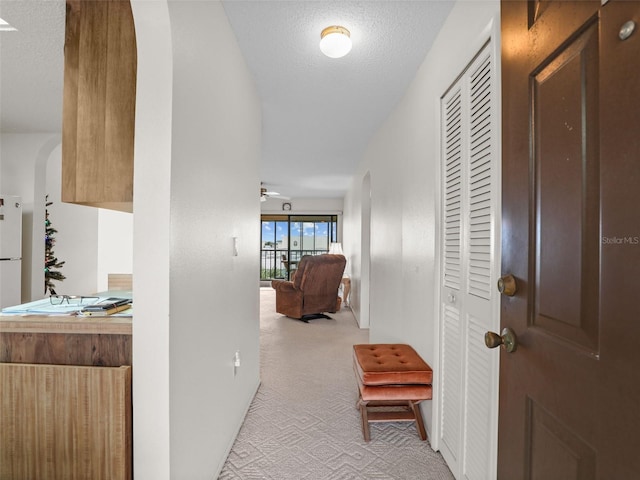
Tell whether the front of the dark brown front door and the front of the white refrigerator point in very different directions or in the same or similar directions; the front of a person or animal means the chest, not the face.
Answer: very different directions

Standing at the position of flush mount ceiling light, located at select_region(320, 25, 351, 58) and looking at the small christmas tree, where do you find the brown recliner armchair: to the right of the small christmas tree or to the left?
right

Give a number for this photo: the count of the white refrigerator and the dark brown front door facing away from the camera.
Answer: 0

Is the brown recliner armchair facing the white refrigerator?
no

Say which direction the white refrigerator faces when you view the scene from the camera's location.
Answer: facing the viewer and to the right of the viewer

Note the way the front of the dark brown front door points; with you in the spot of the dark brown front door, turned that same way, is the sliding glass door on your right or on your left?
on your right

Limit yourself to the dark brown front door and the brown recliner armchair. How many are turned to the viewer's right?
0

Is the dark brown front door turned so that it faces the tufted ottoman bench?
no

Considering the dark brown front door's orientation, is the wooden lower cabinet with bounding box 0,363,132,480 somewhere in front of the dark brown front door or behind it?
in front

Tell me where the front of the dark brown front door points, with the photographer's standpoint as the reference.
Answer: facing the viewer and to the left of the viewer
